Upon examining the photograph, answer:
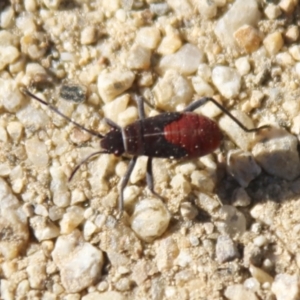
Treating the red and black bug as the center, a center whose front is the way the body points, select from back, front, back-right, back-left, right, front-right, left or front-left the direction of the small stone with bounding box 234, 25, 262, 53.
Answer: back-right

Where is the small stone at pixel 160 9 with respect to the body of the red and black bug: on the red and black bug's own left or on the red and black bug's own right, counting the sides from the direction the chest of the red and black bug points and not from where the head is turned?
on the red and black bug's own right

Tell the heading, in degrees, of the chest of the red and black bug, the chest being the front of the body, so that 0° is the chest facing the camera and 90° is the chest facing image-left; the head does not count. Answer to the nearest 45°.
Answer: approximately 90°

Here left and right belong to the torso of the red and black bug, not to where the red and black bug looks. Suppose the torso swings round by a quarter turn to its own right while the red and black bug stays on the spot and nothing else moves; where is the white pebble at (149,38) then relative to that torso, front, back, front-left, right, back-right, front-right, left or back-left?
front

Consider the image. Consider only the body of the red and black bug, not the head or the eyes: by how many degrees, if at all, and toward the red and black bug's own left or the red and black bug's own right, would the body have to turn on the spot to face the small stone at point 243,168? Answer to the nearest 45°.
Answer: approximately 180°

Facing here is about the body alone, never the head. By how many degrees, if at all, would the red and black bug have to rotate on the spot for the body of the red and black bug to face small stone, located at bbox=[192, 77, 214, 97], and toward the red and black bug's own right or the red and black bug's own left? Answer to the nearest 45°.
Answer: approximately 135° to the red and black bug's own right

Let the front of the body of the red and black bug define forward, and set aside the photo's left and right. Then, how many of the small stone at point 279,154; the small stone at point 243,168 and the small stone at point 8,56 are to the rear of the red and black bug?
2

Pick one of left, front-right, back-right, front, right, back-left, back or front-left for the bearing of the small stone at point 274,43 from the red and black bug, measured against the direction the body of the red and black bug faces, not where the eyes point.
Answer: back-right

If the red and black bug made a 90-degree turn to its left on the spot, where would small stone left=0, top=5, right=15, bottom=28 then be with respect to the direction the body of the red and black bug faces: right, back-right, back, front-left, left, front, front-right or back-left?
back-right

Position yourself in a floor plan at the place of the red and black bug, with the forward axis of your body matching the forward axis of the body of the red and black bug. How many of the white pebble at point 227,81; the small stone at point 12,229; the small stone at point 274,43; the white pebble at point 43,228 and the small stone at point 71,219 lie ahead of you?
3

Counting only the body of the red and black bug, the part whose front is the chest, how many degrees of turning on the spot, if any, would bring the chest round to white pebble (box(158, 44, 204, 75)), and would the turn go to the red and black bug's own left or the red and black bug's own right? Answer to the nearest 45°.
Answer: approximately 90° to the red and black bug's own right

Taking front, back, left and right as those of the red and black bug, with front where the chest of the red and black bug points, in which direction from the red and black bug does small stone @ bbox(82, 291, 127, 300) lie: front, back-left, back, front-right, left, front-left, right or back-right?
front-left

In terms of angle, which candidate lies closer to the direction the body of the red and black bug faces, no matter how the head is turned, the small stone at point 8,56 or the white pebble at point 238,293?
the small stone
